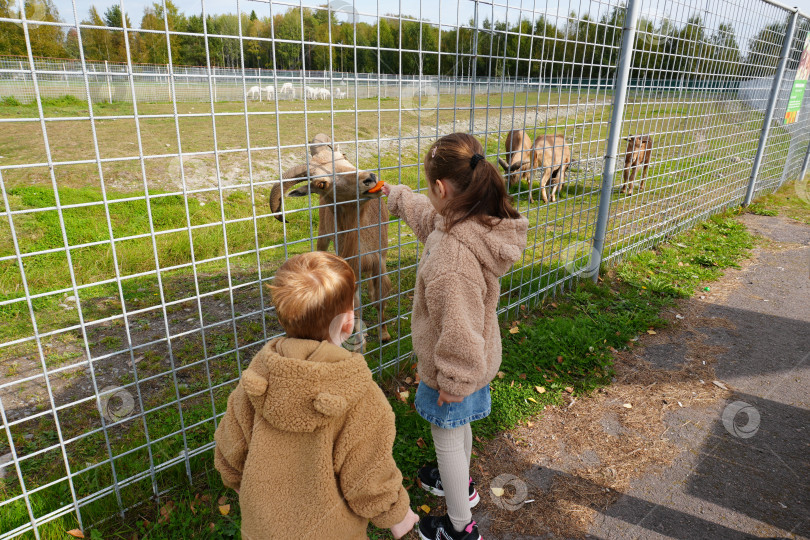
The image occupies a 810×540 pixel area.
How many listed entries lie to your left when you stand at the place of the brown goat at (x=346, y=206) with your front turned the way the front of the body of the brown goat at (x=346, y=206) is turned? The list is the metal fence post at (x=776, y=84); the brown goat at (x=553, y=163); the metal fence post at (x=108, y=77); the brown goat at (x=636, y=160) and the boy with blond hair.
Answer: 3

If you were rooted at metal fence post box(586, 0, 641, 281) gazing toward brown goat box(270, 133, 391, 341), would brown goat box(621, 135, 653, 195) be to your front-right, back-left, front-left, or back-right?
back-right

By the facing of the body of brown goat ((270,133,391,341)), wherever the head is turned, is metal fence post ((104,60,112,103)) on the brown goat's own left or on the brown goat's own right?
on the brown goat's own right

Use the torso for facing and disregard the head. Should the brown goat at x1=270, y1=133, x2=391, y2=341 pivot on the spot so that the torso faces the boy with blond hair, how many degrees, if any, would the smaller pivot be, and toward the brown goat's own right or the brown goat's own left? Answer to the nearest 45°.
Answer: approximately 45° to the brown goat's own right

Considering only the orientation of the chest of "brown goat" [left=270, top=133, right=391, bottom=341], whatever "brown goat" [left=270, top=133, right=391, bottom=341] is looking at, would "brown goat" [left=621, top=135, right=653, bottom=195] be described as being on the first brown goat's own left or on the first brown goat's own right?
on the first brown goat's own left

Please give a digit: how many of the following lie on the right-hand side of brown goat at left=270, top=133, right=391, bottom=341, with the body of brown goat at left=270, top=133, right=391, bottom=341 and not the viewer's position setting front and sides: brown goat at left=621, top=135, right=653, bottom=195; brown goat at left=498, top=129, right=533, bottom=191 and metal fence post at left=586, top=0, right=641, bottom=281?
0

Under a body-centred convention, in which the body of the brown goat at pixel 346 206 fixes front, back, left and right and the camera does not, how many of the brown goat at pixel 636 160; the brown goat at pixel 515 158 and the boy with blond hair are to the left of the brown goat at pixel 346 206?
2

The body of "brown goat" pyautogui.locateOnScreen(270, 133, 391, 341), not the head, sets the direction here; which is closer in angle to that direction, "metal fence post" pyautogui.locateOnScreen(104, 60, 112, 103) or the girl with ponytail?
the girl with ponytail

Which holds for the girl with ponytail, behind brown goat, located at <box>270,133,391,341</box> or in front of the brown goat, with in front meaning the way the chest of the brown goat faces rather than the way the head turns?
in front

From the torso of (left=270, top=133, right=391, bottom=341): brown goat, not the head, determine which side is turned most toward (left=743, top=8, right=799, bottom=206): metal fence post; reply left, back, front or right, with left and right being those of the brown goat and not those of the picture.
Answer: left

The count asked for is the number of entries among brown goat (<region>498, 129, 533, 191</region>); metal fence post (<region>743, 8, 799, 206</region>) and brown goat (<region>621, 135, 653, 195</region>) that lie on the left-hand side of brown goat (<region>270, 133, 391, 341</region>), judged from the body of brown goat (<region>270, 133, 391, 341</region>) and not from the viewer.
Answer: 3

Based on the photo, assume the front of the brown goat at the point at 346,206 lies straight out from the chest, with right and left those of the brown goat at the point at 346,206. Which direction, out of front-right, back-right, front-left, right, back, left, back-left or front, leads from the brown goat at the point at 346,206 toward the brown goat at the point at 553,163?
left

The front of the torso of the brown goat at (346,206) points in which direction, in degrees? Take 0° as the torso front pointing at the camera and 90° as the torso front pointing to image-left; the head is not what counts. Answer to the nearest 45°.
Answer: approximately 315°

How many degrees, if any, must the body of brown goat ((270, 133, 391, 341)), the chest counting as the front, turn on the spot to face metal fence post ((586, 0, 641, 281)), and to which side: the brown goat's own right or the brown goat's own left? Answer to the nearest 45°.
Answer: approximately 90° to the brown goat's own left
